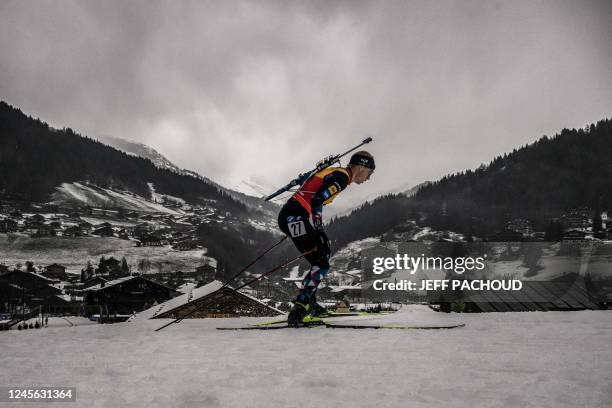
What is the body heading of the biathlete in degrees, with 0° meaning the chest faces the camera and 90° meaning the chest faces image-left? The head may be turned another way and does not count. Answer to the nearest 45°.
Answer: approximately 270°
